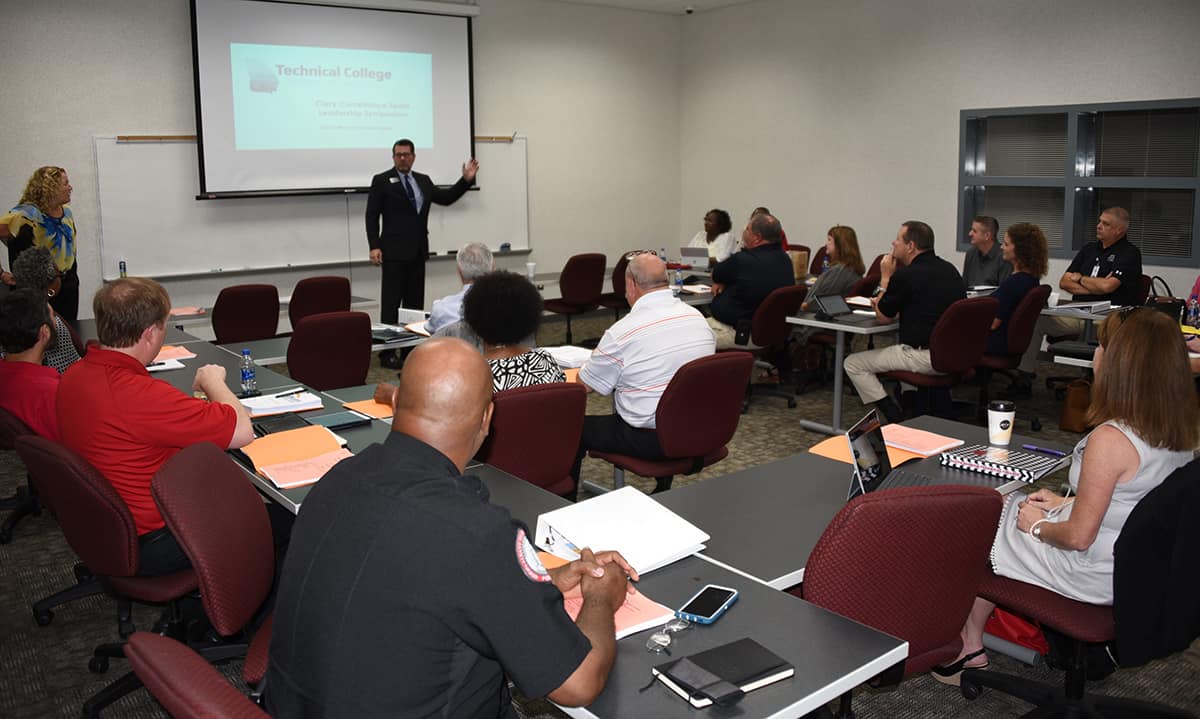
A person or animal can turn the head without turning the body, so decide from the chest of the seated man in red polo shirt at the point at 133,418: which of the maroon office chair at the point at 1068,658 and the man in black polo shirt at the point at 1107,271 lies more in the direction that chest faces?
the man in black polo shirt

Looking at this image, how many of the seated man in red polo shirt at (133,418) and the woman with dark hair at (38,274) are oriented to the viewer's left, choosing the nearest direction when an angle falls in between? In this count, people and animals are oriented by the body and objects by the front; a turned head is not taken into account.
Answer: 0

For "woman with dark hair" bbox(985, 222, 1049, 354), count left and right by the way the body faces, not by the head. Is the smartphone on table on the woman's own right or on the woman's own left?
on the woman's own left

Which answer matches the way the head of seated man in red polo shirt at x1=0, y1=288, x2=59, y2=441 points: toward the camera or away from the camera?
away from the camera

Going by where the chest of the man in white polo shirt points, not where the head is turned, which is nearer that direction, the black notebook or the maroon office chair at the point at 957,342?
the maroon office chair

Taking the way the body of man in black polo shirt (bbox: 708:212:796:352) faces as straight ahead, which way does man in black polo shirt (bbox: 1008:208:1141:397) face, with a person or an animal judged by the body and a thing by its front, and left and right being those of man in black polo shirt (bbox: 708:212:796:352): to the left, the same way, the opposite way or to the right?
to the left

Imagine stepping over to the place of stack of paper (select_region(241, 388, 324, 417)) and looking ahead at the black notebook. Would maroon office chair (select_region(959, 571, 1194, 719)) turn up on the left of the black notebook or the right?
left

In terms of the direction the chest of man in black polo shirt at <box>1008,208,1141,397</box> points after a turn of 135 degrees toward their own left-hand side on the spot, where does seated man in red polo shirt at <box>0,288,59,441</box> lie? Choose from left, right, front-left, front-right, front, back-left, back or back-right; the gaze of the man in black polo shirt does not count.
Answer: back-right

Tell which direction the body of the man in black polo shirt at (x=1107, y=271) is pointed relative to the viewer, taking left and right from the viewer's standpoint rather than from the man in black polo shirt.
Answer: facing the viewer and to the left of the viewer

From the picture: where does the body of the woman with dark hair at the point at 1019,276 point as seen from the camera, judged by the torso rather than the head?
to the viewer's left

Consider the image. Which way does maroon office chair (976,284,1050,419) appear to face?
to the viewer's left

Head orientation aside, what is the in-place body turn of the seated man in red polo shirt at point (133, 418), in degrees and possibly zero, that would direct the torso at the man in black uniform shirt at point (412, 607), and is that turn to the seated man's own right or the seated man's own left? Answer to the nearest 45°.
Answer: approximately 135° to the seated man's own right

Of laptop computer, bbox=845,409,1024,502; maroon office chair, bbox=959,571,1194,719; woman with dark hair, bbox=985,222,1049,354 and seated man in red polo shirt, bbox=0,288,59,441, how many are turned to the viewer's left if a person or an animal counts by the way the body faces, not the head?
2

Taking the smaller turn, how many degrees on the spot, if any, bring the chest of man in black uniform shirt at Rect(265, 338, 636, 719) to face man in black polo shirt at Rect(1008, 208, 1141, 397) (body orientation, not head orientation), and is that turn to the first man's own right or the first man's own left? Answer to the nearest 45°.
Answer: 0° — they already face them

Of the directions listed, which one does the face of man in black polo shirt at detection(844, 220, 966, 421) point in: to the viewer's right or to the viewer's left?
to the viewer's left

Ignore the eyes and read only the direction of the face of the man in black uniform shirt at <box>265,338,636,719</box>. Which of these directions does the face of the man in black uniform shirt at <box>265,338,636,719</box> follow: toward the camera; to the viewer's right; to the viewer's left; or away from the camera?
away from the camera
